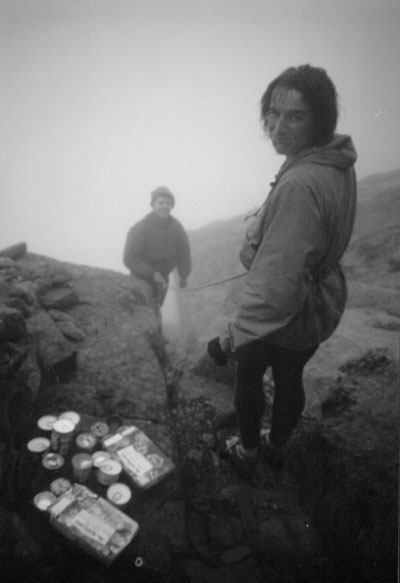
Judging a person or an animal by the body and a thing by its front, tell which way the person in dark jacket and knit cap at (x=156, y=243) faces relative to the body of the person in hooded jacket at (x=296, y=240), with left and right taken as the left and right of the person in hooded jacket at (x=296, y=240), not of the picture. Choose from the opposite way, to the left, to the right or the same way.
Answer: to the left

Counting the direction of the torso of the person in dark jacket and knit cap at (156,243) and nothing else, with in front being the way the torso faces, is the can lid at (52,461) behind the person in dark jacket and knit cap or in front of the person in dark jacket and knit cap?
in front

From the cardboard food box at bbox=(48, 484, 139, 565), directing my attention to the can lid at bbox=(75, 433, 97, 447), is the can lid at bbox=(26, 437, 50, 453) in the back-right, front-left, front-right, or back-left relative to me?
front-left

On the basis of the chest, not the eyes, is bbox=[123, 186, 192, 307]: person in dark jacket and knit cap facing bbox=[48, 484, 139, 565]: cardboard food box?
yes

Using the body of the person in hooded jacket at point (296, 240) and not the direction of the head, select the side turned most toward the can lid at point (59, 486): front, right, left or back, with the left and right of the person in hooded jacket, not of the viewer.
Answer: front

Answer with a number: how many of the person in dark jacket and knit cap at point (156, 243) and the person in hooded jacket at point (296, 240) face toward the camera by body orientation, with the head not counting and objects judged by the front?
1

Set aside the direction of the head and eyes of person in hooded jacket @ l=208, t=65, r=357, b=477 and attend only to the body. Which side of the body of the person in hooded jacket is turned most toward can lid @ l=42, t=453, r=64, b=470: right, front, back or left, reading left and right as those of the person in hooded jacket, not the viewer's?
front

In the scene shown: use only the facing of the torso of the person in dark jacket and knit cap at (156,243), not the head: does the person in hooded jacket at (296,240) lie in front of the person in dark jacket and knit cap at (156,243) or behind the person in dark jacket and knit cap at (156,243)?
in front

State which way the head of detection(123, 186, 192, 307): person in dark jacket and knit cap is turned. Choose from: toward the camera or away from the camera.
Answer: toward the camera

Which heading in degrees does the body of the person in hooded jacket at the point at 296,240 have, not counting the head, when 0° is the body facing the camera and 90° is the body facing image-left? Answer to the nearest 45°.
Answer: approximately 90°

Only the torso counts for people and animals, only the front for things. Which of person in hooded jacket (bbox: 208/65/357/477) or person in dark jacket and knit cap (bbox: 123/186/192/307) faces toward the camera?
person in dark jacket and knit cap (bbox: 123/186/192/307)

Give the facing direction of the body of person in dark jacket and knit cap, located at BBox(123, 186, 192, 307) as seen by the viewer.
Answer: toward the camera

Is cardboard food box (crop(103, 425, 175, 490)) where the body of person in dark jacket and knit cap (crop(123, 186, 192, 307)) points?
yes
